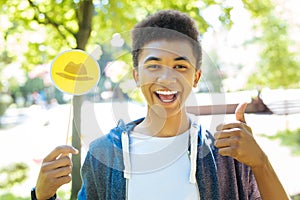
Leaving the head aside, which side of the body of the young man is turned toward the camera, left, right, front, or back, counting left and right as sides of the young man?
front

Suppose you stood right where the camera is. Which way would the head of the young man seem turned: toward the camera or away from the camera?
toward the camera
